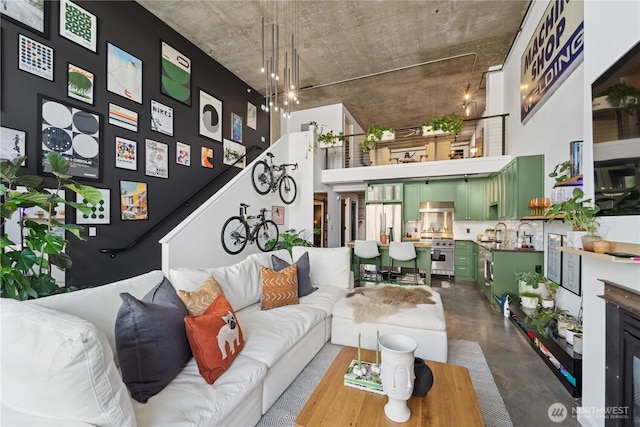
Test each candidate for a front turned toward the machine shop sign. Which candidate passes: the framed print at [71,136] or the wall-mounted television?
the framed print

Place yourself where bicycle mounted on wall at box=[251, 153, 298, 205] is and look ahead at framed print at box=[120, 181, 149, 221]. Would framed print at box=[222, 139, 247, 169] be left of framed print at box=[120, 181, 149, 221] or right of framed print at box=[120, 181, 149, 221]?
right

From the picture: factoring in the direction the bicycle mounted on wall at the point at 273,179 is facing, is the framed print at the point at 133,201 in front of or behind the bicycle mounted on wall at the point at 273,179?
behind

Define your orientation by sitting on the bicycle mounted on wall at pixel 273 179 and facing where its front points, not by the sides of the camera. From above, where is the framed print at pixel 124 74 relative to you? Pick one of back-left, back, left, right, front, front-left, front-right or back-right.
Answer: back

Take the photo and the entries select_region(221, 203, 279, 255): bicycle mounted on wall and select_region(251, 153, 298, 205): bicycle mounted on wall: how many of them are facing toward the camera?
0

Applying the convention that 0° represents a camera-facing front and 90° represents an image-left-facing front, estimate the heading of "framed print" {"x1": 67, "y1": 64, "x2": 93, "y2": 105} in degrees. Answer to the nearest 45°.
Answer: approximately 315°

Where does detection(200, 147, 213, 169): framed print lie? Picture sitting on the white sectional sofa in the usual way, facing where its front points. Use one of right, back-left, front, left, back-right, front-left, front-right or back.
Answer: back-left

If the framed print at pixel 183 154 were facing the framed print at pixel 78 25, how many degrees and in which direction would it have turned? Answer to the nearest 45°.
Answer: approximately 90° to its right

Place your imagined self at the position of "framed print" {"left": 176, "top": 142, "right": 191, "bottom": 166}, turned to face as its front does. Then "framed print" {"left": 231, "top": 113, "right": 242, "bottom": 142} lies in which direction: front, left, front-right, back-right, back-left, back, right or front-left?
left
